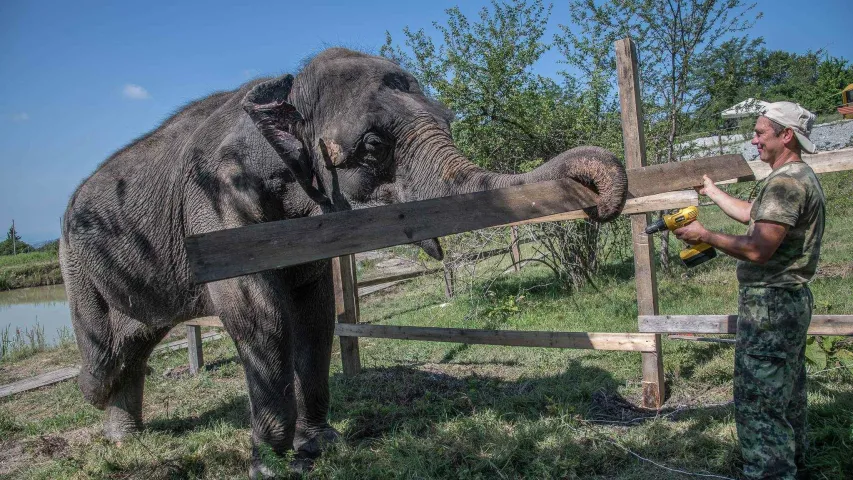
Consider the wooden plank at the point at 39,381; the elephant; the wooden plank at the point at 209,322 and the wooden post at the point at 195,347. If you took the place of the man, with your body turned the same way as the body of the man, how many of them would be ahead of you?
4

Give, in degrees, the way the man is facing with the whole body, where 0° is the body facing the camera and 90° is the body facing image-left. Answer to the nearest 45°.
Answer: approximately 90°

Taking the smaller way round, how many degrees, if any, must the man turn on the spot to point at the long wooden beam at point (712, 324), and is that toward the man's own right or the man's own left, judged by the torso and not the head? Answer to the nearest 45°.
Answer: approximately 90° to the man's own right

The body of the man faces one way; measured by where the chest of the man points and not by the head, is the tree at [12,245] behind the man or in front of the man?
in front

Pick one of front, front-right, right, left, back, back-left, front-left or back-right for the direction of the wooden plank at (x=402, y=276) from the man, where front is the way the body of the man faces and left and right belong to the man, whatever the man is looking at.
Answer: front-right

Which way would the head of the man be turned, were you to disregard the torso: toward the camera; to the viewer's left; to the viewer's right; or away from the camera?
to the viewer's left

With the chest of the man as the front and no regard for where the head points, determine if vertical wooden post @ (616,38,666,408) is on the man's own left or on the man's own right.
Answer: on the man's own right

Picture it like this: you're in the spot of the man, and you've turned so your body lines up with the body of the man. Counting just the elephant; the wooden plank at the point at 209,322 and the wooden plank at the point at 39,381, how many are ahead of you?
3
